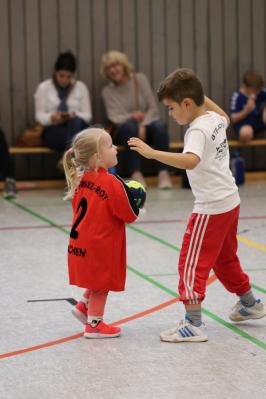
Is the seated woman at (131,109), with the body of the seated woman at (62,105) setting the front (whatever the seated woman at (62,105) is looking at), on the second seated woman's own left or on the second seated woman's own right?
on the second seated woman's own left

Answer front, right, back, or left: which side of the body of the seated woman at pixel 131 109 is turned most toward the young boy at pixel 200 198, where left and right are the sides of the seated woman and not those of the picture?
front

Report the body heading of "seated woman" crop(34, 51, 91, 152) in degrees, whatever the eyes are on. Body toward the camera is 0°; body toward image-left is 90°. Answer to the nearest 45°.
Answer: approximately 0°

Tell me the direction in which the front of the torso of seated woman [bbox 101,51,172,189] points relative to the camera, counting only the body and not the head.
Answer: toward the camera

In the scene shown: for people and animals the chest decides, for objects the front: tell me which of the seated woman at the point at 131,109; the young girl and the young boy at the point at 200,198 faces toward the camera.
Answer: the seated woman

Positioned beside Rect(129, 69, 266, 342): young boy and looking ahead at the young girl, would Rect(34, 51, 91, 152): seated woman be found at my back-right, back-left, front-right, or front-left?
front-right

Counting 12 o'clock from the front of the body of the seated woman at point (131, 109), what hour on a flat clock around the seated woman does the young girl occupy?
The young girl is roughly at 12 o'clock from the seated woman.

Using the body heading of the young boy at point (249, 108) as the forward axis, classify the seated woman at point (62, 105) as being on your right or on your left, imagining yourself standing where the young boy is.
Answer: on your right

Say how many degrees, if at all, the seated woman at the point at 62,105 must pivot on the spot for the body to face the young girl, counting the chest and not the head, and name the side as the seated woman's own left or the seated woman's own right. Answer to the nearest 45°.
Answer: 0° — they already face them

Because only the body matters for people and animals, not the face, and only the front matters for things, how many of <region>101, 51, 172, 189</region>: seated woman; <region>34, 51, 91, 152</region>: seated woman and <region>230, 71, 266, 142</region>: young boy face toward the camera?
3

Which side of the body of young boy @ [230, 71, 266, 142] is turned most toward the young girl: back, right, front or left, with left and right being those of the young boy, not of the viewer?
front

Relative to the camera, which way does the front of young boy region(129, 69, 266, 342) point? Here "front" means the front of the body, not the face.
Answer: to the viewer's left

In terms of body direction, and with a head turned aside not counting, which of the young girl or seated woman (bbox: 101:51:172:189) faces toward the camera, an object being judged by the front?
the seated woman

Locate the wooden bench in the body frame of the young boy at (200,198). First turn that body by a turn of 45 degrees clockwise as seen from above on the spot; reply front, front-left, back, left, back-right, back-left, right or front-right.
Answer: front-right

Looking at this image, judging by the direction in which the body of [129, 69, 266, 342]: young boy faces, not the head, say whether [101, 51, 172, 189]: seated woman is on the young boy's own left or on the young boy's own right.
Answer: on the young boy's own right

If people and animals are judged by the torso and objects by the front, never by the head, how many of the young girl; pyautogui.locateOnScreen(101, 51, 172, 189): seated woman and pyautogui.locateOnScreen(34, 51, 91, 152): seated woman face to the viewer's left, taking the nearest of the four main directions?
0

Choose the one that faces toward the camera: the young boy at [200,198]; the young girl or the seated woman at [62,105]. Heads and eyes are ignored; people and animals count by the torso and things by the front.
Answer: the seated woman

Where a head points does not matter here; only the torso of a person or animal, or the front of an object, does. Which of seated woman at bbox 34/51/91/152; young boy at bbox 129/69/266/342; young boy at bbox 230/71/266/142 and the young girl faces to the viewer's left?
young boy at bbox 129/69/266/342

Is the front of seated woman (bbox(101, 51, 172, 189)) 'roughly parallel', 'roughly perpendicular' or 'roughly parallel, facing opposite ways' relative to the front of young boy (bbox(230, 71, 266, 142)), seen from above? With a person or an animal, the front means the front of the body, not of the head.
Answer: roughly parallel

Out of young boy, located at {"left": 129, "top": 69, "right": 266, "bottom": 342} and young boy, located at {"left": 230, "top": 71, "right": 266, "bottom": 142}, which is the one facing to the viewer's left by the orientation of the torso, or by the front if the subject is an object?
young boy, located at {"left": 129, "top": 69, "right": 266, "bottom": 342}

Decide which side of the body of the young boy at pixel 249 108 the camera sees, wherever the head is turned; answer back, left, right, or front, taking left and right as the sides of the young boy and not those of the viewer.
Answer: front

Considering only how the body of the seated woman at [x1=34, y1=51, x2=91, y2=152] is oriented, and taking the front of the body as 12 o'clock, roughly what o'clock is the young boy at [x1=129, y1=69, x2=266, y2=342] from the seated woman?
The young boy is roughly at 12 o'clock from the seated woman.
